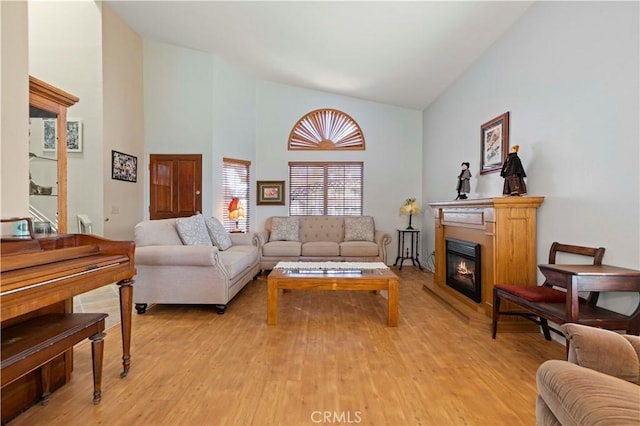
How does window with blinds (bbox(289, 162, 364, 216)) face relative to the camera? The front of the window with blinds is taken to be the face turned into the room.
toward the camera

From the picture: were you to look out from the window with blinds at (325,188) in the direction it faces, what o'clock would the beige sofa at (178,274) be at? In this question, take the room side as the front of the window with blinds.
The beige sofa is roughly at 1 o'clock from the window with blinds.

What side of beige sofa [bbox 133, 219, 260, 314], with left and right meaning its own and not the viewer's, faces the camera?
right

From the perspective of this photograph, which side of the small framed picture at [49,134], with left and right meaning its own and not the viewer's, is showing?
front

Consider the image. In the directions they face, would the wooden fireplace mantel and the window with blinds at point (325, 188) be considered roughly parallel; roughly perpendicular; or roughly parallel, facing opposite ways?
roughly perpendicular

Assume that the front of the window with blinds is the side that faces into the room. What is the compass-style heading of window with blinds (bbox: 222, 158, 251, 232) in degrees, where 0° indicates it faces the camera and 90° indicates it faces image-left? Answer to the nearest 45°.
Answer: approximately 315°

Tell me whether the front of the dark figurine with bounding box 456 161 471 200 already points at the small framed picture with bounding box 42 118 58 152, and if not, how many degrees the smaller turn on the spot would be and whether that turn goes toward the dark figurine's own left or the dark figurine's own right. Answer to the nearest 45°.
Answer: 0° — it already faces it

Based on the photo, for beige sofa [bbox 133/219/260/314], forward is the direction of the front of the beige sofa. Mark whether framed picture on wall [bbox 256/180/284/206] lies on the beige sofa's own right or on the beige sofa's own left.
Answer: on the beige sofa's own left

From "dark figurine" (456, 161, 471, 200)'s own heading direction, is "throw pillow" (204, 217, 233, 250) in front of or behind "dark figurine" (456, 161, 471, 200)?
in front

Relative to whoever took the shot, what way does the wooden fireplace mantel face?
facing the viewer and to the left of the viewer

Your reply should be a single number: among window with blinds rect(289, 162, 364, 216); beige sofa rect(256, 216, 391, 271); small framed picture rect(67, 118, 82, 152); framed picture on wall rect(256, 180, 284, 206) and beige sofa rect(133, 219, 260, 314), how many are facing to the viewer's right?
1

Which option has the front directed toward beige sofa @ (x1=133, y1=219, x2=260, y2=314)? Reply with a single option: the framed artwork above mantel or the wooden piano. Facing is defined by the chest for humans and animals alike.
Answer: the framed artwork above mantel

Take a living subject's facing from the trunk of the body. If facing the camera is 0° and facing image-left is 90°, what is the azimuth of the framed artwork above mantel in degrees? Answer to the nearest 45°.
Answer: approximately 45°

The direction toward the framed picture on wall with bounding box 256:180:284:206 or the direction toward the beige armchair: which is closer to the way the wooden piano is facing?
the beige armchair

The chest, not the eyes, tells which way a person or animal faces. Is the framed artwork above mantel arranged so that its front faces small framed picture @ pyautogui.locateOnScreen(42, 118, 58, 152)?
yes

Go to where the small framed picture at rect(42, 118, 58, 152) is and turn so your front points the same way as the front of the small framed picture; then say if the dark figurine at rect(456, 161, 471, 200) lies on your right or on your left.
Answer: on your left

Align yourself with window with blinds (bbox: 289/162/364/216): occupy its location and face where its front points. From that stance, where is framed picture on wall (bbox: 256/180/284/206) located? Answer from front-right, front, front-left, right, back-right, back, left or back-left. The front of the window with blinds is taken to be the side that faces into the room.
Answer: right

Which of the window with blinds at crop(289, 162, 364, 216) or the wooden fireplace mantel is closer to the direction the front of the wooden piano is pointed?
the wooden fireplace mantel
